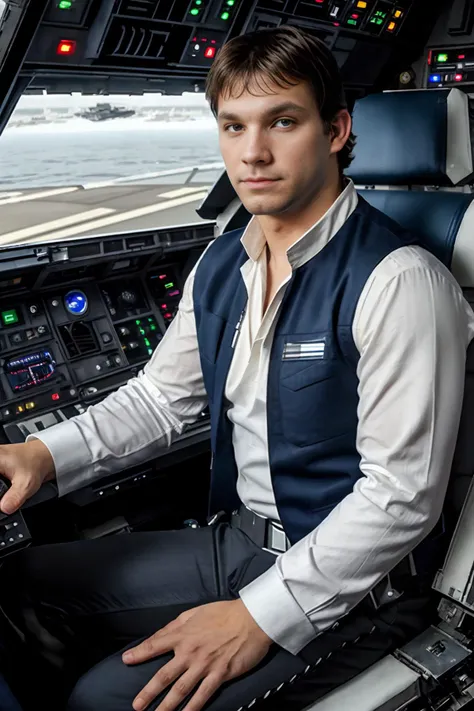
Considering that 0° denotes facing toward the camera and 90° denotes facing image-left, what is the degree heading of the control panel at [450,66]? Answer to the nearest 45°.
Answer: approximately 0°

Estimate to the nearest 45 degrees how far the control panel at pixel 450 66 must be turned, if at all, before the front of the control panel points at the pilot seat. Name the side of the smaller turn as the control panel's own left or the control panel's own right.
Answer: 0° — it already faces it

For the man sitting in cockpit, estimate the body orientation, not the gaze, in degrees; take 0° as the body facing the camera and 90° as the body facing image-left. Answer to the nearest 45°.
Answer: approximately 45°

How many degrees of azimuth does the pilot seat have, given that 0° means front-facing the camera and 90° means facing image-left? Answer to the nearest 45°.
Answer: approximately 45°

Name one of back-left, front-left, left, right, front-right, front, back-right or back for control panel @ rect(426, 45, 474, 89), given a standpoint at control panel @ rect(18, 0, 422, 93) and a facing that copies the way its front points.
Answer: back-left

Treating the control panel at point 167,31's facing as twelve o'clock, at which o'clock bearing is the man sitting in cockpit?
The man sitting in cockpit is roughly at 12 o'clock from the control panel.

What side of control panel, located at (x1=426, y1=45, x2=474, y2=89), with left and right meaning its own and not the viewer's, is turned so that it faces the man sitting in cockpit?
front

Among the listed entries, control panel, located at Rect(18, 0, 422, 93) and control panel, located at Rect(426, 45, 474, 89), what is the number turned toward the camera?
2

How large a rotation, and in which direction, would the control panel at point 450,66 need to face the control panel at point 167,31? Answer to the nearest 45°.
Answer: approximately 45° to its right
